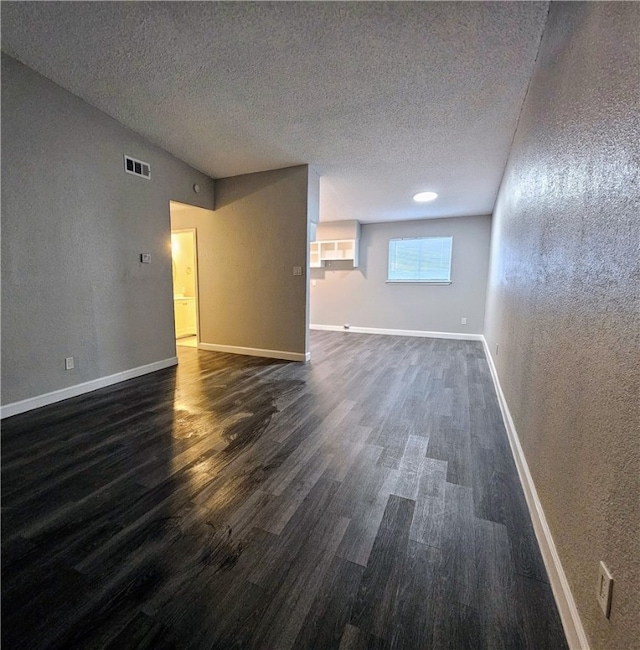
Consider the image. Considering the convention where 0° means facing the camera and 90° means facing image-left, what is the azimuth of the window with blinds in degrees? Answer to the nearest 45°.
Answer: approximately 0°
